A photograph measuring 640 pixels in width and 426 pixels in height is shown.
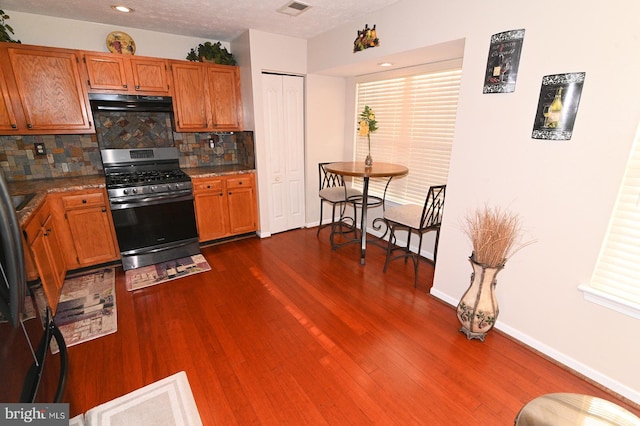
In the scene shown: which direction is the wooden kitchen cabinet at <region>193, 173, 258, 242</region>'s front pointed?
toward the camera

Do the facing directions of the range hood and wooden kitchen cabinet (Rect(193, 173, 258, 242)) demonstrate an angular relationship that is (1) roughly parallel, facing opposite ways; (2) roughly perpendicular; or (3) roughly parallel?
roughly parallel

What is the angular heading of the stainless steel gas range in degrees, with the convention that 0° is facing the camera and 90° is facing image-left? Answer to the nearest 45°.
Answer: approximately 0°

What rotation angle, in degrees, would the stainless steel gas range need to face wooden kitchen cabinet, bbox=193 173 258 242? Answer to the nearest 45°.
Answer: approximately 90° to its left

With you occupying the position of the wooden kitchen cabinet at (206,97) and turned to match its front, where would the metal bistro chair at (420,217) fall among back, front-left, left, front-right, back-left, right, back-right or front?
front-left

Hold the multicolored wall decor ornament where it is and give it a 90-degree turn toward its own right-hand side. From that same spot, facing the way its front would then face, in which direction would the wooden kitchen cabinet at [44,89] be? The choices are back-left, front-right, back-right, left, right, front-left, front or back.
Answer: front-left

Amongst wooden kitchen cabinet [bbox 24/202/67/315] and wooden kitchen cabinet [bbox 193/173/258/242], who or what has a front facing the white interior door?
wooden kitchen cabinet [bbox 24/202/67/315]

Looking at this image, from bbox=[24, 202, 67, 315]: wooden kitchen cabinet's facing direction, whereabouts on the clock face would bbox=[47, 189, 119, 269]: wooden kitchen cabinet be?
bbox=[47, 189, 119, 269]: wooden kitchen cabinet is roughly at 10 o'clock from bbox=[24, 202, 67, 315]: wooden kitchen cabinet.

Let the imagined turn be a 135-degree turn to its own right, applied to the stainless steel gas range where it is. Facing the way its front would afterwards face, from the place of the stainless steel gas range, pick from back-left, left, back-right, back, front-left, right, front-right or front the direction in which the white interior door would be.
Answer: back-right

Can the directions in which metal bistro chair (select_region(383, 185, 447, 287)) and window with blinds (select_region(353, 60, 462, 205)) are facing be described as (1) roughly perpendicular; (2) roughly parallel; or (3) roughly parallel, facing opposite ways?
roughly perpendicular

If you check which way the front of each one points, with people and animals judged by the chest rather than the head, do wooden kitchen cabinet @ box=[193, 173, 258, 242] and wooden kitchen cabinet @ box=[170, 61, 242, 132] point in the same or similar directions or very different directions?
same or similar directions

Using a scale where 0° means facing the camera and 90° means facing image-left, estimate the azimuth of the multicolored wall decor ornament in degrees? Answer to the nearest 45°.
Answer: approximately 45°

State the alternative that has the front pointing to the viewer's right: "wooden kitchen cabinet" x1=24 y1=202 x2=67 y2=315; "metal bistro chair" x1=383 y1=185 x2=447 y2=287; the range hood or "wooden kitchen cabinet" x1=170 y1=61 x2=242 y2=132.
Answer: "wooden kitchen cabinet" x1=24 y1=202 x2=67 y2=315
